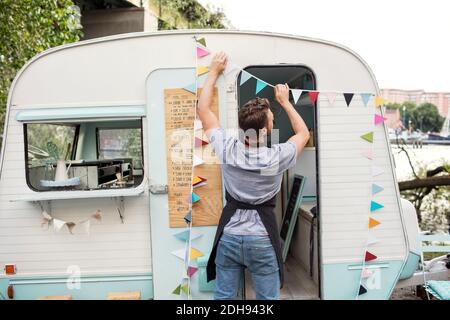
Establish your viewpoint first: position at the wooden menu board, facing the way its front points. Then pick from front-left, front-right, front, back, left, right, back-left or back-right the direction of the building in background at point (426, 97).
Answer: back-left

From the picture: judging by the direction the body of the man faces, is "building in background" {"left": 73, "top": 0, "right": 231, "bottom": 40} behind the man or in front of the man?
in front

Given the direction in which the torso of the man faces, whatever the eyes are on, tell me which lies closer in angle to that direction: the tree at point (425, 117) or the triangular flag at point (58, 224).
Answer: the tree

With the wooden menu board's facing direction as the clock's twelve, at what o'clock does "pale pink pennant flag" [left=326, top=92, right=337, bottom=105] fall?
The pale pink pennant flag is roughly at 9 o'clock from the wooden menu board.

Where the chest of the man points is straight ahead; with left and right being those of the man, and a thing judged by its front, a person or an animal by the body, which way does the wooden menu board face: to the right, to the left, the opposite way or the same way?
the opposite way

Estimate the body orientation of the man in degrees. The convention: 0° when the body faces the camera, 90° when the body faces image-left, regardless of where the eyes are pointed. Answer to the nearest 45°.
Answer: approximately 180°

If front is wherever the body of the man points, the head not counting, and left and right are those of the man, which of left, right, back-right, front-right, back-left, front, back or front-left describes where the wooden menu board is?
front-left

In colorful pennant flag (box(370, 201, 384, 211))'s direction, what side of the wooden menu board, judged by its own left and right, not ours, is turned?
left

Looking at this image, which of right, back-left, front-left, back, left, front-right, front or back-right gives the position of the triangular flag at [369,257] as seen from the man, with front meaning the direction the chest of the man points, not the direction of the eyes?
front-right

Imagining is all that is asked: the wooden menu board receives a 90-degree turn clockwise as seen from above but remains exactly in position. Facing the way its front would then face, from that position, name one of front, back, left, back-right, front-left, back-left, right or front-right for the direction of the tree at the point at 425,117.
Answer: back-right

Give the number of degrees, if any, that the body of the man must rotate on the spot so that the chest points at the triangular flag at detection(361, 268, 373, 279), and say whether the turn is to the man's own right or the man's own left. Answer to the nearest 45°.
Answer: approximately 45° to the man's own right

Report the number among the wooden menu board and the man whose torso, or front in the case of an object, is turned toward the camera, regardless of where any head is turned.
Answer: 1

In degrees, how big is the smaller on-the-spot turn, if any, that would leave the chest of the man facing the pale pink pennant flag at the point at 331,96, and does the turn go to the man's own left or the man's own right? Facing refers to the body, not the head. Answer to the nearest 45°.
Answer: approximately 45° to the man's own right
